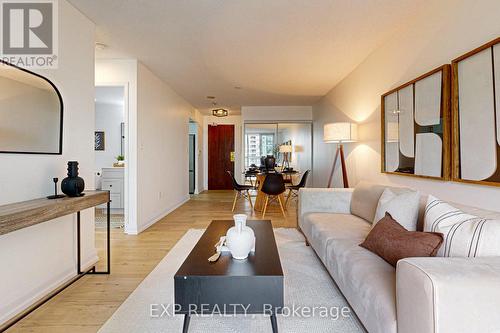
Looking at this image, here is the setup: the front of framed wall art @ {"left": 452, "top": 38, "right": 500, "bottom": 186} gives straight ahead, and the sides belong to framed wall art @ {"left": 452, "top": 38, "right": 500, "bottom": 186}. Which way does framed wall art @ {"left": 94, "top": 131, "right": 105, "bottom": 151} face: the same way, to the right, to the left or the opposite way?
to the left

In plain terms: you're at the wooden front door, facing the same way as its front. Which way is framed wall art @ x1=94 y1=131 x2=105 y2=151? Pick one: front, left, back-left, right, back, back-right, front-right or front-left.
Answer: front-right

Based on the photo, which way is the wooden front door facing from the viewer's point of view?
toward the camera

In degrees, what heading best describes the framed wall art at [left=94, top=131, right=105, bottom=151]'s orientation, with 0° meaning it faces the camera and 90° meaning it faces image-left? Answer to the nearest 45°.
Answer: approximately 0°

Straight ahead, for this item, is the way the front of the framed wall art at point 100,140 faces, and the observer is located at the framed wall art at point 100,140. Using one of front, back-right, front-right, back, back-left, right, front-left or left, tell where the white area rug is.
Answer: front

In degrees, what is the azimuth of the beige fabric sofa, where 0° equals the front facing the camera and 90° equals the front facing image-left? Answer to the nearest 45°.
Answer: approximately 45°

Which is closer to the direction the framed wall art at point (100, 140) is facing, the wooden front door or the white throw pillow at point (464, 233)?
the white throw pillow

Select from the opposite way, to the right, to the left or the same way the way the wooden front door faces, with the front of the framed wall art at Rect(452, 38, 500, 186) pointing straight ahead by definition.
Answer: to the left

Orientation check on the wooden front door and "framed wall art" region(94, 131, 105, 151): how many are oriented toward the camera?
2

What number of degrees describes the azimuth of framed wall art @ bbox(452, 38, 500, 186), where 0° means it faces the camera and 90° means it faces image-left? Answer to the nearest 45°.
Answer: approximately 45°

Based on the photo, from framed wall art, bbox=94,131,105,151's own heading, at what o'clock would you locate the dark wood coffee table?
The dark wood coffee table is roughly at 12 o'clock from the framed wall art.
